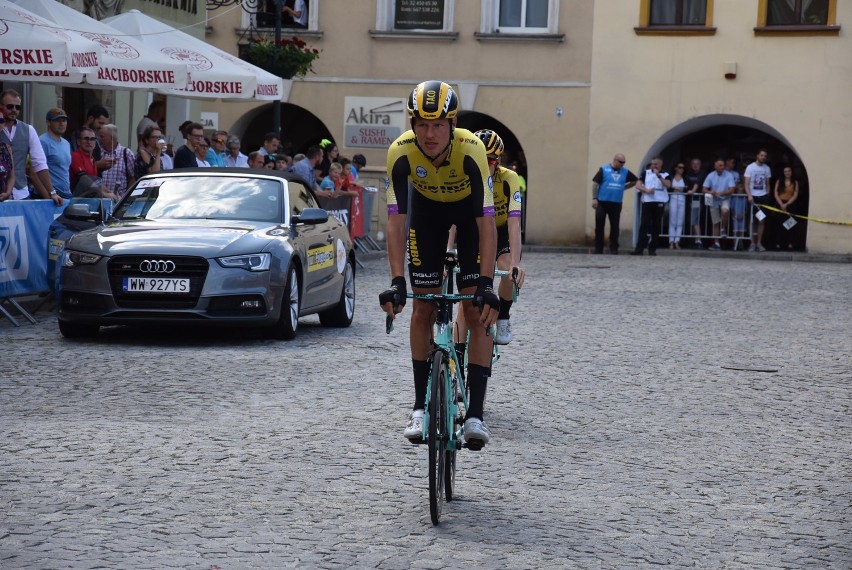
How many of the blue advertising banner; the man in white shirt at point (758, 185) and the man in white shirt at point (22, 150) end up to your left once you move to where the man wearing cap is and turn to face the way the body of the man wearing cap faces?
1

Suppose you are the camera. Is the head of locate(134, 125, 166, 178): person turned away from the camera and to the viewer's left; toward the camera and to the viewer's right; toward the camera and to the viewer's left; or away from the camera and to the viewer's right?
toward the camera and to the viewer's right

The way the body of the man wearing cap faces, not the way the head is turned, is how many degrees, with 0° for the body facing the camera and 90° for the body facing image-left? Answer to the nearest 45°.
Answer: approximately 315°

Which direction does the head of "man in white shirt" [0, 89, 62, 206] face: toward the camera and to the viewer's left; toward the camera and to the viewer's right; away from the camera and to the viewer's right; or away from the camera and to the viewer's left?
toward the camera and to the viewer's right

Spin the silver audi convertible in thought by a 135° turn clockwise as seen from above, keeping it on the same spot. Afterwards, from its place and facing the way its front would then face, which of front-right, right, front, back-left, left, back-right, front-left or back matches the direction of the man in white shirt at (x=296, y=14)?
front

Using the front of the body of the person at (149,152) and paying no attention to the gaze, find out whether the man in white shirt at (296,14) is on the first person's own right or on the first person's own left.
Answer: on the first person's own left

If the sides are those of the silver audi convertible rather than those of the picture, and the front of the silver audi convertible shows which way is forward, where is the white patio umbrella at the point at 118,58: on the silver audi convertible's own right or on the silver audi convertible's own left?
on the silver audi convertible's own right
